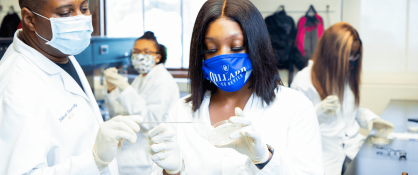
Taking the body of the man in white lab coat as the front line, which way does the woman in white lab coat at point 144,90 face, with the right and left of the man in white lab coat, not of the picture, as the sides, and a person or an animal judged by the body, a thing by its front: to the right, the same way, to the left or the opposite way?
to the right

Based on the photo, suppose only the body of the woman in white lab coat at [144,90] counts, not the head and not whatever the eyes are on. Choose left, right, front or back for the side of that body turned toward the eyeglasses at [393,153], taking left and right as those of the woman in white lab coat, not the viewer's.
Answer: left

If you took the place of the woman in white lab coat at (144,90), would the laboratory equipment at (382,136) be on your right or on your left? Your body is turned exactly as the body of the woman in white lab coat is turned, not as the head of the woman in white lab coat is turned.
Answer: on your left

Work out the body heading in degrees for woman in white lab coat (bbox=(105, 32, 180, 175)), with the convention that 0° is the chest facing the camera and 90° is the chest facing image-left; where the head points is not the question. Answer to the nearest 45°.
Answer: approximately 45°
